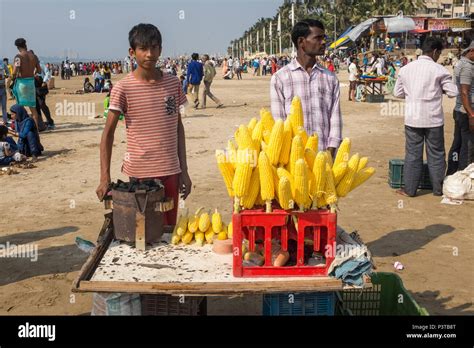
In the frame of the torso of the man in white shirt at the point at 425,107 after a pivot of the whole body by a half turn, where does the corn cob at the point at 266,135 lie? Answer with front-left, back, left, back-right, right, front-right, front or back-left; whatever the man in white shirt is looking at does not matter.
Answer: front

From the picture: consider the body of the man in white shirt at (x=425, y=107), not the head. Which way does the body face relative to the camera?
away from the camera

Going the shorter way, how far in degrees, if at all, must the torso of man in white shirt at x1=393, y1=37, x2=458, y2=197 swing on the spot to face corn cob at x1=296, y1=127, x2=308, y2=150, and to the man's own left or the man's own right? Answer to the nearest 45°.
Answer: approximately 180°

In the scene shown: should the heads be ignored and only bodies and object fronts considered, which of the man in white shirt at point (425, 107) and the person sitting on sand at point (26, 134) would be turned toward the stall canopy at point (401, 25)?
the man in white shirt
